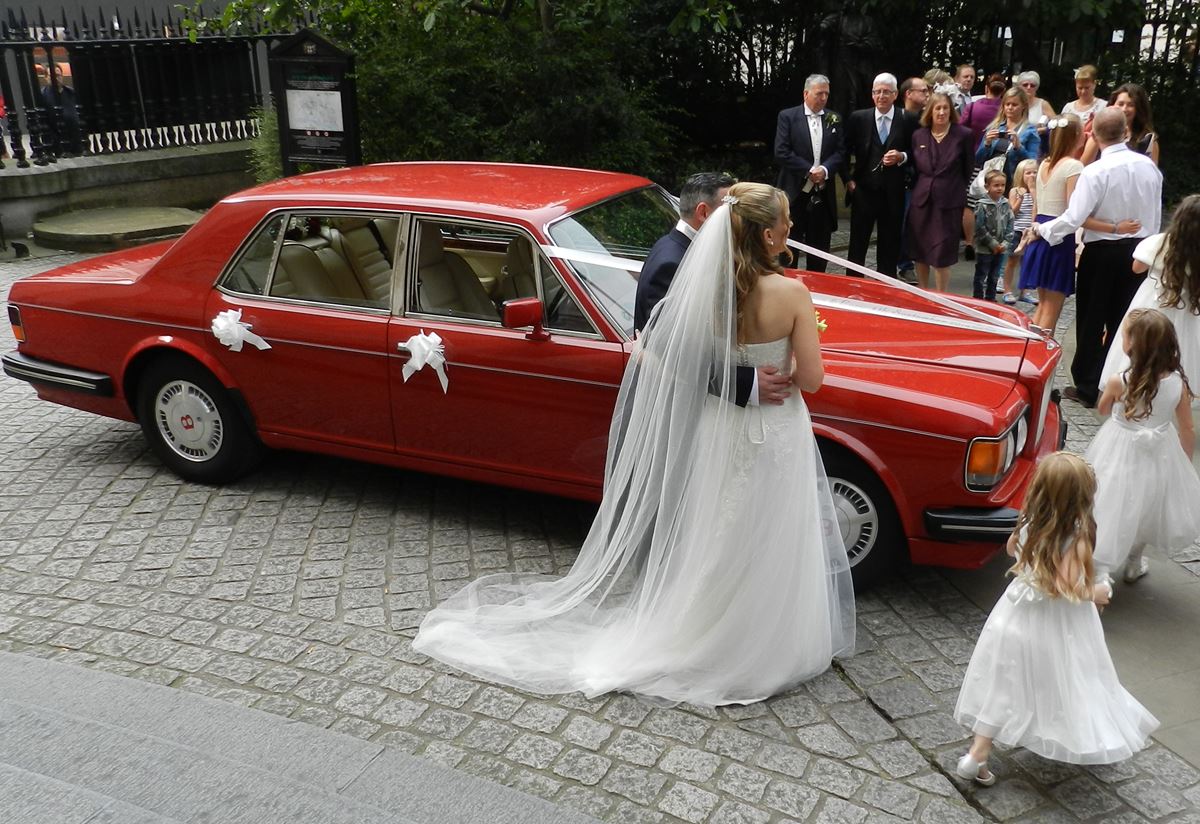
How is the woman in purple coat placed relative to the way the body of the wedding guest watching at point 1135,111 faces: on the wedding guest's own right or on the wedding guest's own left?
on the wedding guest's own right

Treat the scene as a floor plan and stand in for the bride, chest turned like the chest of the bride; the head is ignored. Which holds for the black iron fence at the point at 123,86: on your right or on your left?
on your left

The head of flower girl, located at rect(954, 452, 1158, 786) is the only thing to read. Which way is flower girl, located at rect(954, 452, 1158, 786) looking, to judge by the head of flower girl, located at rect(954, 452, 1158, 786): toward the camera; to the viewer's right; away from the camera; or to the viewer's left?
away from the camera

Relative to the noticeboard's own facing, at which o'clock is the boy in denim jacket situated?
The boy in denim jacket is roughly at 10 o'clock from the noticeboard.

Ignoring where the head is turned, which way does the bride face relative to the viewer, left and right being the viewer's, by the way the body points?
facing away from the viewer and to the right of the viewer

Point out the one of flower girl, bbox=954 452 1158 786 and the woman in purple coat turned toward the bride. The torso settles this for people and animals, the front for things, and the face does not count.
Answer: the woman in purple coat

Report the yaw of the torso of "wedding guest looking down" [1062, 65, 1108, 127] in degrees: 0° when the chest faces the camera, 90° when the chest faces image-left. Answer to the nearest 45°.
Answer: approximately 0°

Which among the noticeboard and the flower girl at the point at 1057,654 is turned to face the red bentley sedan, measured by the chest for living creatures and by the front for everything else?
the noticeboard

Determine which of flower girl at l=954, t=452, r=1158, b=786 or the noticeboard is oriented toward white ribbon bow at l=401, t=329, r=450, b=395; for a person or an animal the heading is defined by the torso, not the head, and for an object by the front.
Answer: the noticeboard

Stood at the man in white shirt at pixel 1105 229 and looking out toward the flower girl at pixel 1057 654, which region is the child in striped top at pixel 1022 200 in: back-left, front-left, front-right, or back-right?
back-right

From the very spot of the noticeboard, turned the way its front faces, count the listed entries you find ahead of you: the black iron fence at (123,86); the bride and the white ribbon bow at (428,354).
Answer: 2
